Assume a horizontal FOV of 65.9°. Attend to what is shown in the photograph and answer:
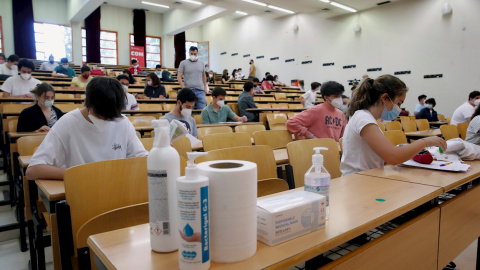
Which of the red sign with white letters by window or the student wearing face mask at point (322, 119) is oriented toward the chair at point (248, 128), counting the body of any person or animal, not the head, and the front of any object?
the red sign with white letters by window

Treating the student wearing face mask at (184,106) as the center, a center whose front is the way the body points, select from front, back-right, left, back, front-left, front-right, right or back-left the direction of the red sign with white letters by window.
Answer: back-left

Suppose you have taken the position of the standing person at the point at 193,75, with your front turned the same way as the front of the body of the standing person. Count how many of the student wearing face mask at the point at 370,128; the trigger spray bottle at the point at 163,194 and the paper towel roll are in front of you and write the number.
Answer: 3

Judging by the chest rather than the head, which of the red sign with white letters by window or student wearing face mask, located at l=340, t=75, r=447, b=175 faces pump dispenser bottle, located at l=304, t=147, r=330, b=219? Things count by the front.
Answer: the red sign with white letters by window

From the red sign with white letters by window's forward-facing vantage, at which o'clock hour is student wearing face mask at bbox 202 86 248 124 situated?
The student wearing face mask is roughly at 12 o'clock from the red sign with white letters by window.

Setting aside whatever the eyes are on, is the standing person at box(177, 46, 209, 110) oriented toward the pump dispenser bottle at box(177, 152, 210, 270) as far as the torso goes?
yes

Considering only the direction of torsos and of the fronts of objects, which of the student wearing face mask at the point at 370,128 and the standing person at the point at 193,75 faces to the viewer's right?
the student wearing face mask

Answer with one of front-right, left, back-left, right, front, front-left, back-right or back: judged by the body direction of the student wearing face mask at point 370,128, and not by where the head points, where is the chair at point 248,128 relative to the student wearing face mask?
back-left

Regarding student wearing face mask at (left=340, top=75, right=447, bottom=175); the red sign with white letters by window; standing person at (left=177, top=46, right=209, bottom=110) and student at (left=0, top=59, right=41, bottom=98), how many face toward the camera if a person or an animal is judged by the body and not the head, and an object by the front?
3

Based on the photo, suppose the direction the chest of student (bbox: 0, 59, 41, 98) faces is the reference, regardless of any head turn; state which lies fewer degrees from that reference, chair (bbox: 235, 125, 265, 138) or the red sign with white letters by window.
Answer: the chair

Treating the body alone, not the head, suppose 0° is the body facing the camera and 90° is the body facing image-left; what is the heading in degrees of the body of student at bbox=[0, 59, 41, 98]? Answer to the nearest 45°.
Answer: approximately 0°

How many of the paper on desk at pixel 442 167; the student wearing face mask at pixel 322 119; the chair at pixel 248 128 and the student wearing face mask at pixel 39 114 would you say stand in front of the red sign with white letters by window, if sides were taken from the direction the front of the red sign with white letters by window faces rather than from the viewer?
4

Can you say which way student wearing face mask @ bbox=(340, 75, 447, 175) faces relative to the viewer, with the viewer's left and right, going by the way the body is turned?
facing to the right of the viewer
